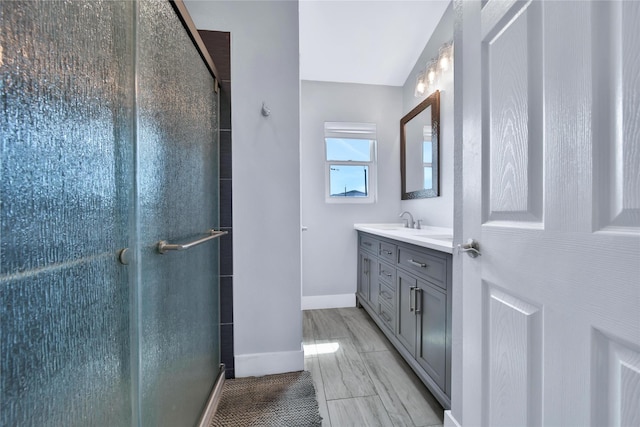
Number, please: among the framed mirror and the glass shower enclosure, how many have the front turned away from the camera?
0

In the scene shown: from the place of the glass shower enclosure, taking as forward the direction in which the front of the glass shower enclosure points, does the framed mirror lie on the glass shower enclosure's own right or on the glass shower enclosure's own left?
on the glass shower enclosure's own left

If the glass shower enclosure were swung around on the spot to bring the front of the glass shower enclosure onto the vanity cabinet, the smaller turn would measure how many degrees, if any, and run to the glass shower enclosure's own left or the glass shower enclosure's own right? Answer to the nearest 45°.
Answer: approximately 45° to the glass shower enclosure's own left

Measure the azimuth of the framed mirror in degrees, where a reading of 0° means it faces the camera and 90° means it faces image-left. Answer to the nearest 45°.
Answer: approximately 45°

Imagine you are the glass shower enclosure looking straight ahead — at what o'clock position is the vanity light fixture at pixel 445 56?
The vanity light fixture is roughly at 10 o'clock from the glass shower enclosure.

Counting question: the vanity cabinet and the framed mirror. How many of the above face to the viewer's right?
0

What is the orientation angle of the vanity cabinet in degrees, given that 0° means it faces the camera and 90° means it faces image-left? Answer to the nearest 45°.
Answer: approximately 45°

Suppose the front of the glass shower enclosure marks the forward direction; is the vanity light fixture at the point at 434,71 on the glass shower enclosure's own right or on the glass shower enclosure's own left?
on the glass shower enclosure's own left
